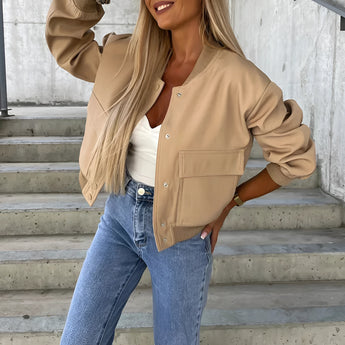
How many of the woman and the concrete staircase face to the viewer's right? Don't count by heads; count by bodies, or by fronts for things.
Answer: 0

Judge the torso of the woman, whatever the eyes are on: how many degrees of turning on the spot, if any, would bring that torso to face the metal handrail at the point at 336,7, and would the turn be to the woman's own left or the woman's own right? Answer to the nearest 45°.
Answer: approximately 180°

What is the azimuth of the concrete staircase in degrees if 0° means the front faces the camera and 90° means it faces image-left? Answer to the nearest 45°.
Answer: approximately 0°

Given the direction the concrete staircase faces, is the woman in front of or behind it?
in front

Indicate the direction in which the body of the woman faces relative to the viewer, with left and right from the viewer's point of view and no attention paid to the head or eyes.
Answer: facing the viewer and to the left of the viewer

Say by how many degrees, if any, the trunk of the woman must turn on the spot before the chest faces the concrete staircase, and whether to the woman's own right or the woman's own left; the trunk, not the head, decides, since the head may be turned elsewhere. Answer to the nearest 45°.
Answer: approximately 135° to the woman's own right
